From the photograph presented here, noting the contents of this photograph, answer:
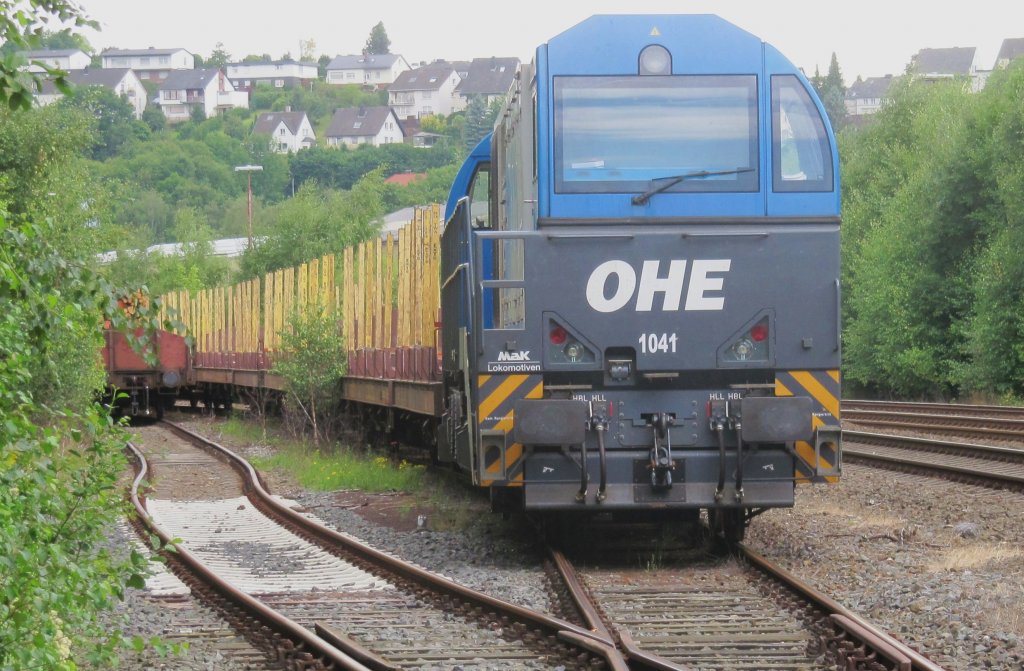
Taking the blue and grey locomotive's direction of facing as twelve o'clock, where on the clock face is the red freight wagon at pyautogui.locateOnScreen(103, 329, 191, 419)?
The red freight wagon is roughly at 5 o'clock from the blue and grey locomotive.

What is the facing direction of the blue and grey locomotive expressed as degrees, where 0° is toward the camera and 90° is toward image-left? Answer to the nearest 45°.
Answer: approximately 0°

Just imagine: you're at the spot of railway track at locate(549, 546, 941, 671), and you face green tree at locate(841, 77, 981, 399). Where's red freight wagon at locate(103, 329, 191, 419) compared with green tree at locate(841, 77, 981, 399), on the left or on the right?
left

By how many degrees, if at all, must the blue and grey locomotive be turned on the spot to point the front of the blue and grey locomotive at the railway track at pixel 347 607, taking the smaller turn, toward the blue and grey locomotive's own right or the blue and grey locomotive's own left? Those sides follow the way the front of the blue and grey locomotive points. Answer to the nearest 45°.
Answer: approximately 45° to the blue and grey locomotive's own right

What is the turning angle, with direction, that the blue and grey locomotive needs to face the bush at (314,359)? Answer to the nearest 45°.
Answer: approximately 135° to its right
